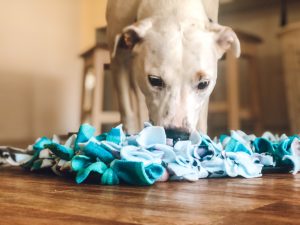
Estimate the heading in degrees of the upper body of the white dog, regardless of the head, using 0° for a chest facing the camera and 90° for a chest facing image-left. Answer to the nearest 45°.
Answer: approximately 0°
